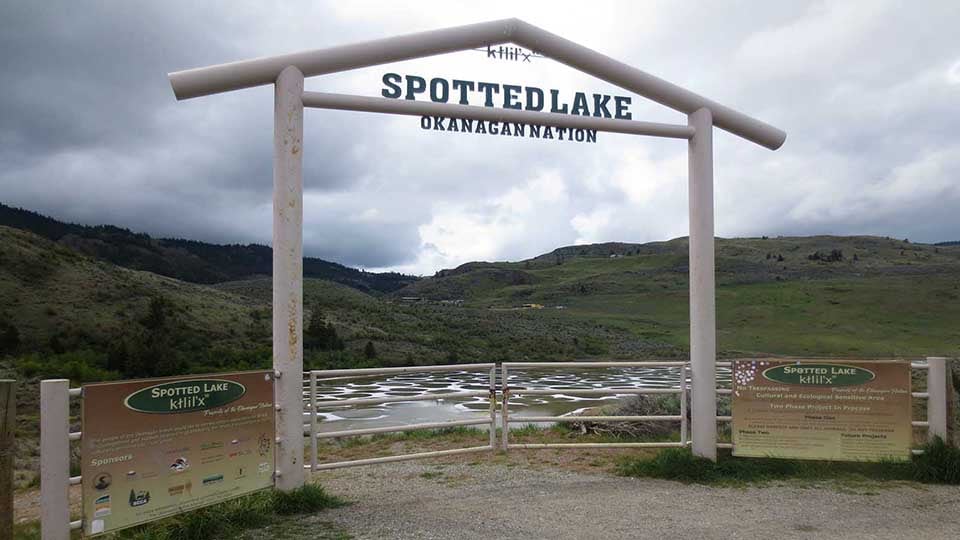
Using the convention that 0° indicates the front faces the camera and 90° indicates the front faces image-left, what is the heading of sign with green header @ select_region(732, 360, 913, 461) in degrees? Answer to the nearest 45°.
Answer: approximately 0°

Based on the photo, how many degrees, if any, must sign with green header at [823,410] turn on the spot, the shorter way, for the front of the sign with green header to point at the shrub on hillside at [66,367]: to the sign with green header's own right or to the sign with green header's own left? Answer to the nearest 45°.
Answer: approximately 90° to the sign with green header's own right

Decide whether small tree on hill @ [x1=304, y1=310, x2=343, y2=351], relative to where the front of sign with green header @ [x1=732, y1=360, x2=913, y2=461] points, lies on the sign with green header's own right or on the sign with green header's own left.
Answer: on the sign with green header's own right

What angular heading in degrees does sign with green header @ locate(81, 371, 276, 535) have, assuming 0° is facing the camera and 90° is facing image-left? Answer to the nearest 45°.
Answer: approximately 315°

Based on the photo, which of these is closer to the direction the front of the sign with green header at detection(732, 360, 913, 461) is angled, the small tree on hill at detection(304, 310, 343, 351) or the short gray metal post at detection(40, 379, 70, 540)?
the short gray metal post

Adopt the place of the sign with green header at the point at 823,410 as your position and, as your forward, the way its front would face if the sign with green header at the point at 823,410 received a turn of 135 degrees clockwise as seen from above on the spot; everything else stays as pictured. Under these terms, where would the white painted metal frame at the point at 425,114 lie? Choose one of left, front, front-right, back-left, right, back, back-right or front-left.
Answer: left

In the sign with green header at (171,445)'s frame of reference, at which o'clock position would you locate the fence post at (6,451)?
The fence post is roughly at 4 o'clock from the sign with green header.

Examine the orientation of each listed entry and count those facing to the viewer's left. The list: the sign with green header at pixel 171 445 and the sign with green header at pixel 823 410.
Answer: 0

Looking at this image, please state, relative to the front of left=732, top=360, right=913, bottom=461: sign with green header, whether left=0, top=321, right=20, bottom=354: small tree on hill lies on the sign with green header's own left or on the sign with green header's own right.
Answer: on the sign with green header's own right

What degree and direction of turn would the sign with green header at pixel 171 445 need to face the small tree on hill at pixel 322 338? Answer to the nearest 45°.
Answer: approximately 135° to its left

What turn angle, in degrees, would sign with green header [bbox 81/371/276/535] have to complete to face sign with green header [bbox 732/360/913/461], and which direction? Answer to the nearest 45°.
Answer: approximately 45° to its left
